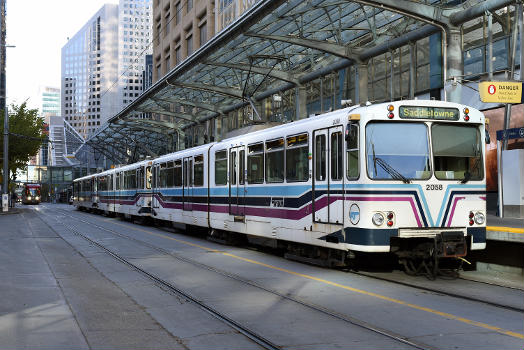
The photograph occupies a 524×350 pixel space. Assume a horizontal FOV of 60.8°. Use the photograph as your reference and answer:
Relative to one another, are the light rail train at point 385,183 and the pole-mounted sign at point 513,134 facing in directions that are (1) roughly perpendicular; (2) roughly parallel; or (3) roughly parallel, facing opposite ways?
roughly perpendicular

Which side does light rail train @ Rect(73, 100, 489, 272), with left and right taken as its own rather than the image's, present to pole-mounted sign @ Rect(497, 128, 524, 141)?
front

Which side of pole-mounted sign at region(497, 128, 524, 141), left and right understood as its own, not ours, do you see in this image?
front

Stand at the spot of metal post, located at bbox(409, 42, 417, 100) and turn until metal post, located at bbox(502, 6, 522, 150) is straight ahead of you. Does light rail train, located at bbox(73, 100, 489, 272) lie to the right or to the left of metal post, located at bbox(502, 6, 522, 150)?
right

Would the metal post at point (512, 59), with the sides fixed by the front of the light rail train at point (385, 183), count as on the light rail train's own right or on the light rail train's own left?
on the light rail train's own left

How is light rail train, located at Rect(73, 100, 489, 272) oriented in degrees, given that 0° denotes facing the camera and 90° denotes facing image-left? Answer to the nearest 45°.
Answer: approximately 315°
